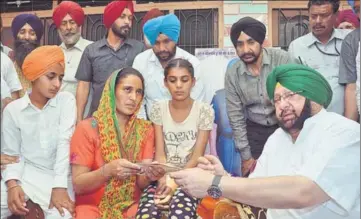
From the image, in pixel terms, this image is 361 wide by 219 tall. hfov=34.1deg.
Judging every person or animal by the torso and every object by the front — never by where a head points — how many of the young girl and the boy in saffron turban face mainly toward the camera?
2

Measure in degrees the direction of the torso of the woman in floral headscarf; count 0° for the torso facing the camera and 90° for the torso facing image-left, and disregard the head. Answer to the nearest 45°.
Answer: approximately 315°

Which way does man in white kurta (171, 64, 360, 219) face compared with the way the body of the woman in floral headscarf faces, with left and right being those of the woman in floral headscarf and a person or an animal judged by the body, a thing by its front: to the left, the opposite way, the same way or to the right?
to the right

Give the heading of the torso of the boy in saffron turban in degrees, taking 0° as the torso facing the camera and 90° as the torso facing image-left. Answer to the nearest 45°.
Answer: approximately 0°
